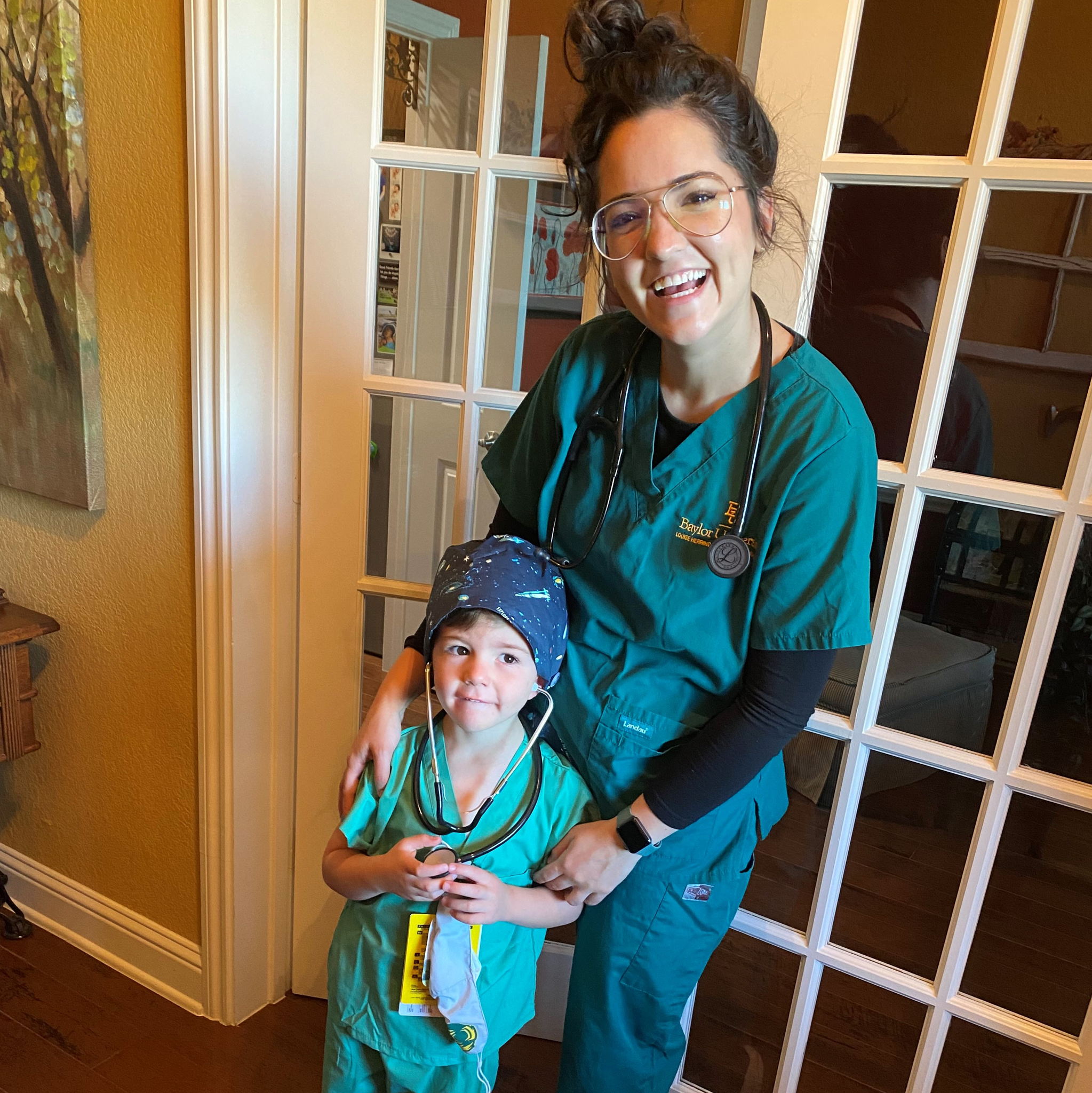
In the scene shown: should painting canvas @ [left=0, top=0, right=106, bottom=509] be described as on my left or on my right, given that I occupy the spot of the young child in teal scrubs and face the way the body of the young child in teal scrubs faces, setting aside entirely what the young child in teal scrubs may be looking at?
on my right

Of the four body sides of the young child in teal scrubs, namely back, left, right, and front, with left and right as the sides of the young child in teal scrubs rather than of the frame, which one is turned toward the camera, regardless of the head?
front

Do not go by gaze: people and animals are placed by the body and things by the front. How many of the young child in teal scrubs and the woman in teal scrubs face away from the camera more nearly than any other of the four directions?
0

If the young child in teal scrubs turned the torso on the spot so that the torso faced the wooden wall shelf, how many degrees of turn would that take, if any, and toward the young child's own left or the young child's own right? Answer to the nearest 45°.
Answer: approximately 135° to the young child's own right

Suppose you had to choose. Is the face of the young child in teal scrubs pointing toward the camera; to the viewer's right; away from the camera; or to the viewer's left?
toward the camera

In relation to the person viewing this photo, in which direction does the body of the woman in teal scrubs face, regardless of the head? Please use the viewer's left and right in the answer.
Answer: facing the viewer and to the left of the viewer

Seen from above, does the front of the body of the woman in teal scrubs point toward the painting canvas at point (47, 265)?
no

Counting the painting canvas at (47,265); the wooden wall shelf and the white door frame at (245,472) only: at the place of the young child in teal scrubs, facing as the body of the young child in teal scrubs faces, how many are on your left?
0

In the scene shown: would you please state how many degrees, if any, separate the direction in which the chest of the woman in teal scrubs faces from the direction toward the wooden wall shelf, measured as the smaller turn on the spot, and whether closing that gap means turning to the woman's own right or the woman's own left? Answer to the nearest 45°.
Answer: approximately 90° to the woman's own right

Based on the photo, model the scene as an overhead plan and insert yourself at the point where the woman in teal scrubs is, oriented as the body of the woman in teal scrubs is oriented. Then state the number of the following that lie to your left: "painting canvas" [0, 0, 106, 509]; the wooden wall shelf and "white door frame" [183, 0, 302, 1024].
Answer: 0
